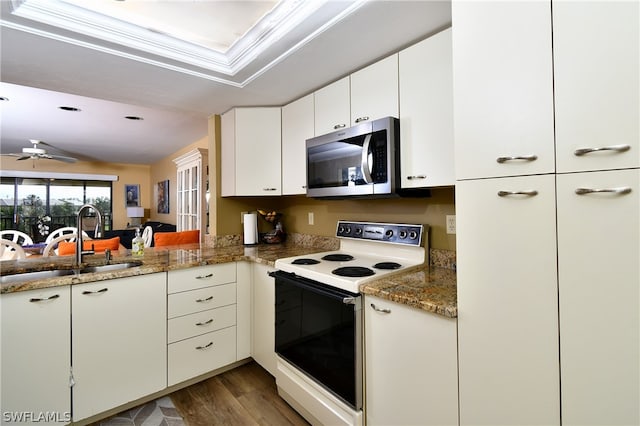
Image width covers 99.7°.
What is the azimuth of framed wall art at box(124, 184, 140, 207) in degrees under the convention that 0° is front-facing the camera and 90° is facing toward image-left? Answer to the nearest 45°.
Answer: approximately 0°

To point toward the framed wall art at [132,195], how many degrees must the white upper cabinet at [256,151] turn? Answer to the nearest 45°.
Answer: approximately 135° to its right

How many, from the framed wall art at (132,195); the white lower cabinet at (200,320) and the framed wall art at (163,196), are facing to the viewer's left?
1

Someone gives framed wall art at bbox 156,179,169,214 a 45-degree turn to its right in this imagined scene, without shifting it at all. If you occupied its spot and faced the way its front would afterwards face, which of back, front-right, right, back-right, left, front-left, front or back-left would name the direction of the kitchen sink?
back-left

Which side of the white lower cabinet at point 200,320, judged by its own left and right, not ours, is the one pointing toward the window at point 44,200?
back

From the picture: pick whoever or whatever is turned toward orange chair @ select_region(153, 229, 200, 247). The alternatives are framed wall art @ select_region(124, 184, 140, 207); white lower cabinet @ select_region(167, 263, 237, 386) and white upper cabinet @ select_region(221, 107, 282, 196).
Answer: the framed wall art

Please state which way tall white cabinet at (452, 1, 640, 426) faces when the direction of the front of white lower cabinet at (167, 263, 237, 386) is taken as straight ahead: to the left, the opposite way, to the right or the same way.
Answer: to the right

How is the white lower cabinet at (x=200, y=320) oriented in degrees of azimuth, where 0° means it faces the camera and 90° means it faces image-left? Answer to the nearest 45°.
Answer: approximately 315°

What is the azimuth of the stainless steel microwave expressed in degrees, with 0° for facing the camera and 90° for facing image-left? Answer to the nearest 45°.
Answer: approximately 45°

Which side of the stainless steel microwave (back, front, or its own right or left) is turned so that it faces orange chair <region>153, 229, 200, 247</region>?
right
